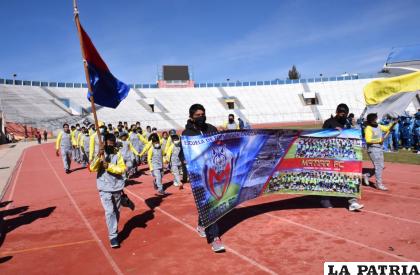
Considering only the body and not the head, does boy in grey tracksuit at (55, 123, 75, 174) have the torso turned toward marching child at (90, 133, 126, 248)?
yes

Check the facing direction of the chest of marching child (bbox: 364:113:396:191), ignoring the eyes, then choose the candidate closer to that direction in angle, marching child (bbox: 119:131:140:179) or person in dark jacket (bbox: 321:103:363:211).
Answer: the person in dark jacket

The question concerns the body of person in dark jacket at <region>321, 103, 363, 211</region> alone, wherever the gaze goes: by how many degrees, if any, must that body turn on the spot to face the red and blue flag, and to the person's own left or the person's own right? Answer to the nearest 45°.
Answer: approximately 90° to the person's own right

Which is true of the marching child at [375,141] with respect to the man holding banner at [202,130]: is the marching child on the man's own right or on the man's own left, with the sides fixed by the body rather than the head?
on the man's own left

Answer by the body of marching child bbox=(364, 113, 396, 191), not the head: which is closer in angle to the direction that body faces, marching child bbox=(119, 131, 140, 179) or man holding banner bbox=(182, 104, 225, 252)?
the man holding banner

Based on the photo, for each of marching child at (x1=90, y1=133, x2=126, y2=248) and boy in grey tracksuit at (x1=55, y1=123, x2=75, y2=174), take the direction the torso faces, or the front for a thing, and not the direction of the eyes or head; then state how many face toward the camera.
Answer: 2

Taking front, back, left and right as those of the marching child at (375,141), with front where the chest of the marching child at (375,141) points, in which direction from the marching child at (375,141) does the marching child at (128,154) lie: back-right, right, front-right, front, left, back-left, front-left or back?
back-right

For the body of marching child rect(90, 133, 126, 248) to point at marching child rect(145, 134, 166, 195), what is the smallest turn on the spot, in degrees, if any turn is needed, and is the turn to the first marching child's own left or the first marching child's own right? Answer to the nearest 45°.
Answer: approximately 180°

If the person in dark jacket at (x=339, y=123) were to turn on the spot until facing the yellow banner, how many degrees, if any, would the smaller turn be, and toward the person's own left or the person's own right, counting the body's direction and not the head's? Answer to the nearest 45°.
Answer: approximately 135° to the person's own left

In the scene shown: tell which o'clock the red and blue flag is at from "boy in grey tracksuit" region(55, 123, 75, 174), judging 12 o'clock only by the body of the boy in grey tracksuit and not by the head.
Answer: The red and blue flag is roughly at 12 o'clock from the boy in grey tracksuit.

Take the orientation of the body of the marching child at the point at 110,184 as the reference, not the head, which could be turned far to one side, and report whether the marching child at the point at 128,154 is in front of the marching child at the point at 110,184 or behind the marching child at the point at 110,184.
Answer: behind
